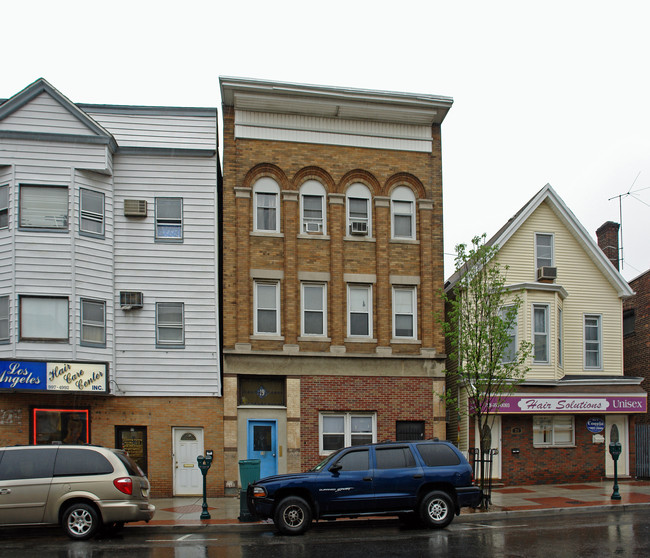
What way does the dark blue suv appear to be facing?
to the viewer's left

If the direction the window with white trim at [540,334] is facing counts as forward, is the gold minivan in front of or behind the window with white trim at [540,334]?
in front

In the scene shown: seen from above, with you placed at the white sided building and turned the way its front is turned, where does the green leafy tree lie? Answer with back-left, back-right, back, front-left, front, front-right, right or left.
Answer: front-left

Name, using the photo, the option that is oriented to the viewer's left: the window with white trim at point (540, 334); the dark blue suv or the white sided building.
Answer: the dark blue suv

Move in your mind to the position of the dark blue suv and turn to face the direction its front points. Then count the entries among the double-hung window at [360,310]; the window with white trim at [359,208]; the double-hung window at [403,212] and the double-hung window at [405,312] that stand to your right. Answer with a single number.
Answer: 4

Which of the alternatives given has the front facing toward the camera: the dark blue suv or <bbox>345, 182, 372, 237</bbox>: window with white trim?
the window with white trim

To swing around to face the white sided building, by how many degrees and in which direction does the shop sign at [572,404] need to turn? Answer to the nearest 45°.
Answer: approximately 45° to its right

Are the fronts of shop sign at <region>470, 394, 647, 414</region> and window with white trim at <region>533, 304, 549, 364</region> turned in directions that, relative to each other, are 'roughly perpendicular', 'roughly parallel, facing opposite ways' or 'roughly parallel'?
roughly parallel

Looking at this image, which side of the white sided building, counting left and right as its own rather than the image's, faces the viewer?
front

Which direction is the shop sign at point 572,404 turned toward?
toward the camera

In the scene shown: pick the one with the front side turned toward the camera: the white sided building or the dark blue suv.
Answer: the white sided building

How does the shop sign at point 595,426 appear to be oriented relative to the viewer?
toward the camera

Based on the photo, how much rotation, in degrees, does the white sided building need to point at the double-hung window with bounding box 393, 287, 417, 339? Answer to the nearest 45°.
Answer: approximately 90° to its left

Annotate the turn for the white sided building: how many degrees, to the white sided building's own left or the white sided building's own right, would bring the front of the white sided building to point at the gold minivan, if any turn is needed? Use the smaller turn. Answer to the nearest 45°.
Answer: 0° — it already faces it
